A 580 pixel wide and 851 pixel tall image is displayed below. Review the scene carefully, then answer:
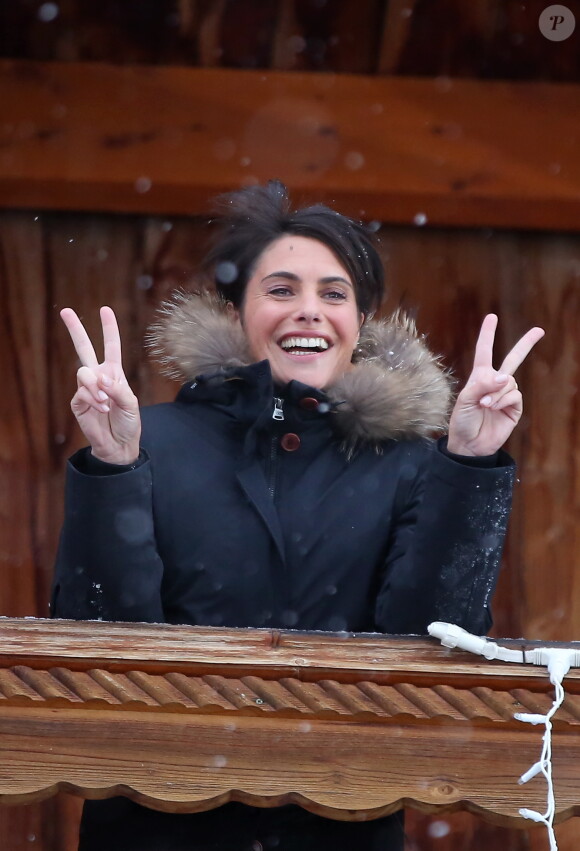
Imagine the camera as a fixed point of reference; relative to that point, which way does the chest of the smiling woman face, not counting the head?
toward the camera

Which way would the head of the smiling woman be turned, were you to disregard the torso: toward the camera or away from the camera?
toward the camera

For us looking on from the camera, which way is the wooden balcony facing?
facing the viewer
